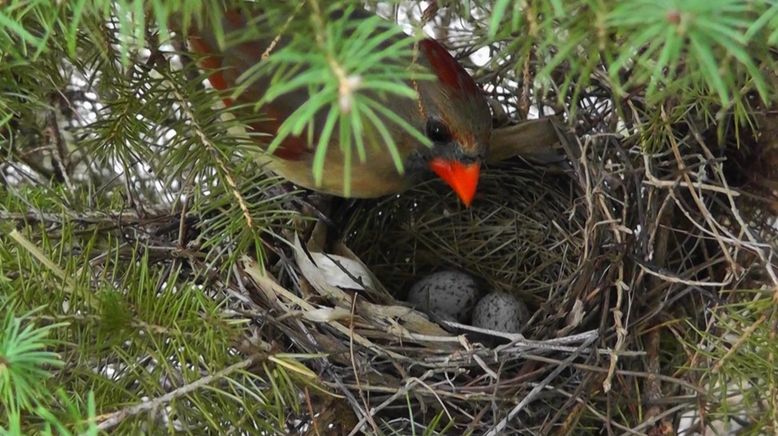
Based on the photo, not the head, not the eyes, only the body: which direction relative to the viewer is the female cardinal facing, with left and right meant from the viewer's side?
facing to the right of the viewer
